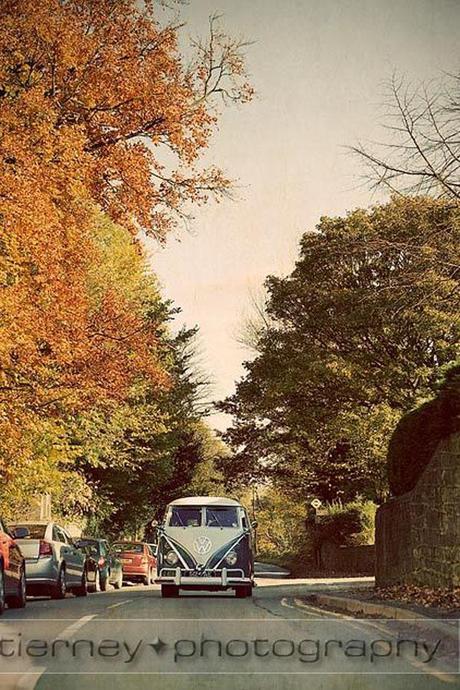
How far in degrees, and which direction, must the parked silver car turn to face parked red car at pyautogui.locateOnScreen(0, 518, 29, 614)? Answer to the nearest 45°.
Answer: approximately 135° to its right

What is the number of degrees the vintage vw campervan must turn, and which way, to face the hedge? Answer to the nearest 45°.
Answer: approximately 45° to its left

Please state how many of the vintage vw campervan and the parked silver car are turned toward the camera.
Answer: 1

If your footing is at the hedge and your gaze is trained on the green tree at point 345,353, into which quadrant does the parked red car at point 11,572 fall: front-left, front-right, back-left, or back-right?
back-left

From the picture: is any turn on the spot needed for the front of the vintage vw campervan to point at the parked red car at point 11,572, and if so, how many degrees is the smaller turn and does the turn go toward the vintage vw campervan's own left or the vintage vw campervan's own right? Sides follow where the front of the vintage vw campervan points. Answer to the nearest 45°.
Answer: approximately 45° to the vintage vw campervan's own right

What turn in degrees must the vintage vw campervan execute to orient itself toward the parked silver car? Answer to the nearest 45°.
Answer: approximately 90° to its right

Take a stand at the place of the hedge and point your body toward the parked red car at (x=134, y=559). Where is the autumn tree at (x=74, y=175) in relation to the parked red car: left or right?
left

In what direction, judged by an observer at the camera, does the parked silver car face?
facing away from the viewer and to the right of the viewer

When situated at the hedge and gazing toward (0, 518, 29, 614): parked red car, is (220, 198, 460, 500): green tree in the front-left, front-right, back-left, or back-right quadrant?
back-right

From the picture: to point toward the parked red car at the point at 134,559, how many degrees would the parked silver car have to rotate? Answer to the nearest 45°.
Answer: approximately 45° to its left
